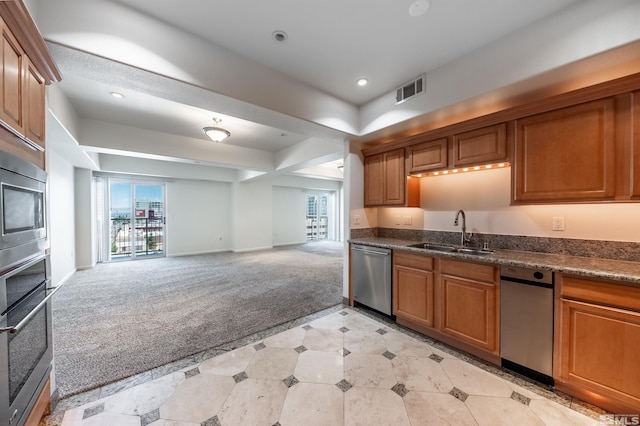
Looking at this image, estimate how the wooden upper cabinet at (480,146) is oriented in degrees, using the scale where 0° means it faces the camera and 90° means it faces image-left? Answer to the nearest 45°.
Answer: approximately 45°

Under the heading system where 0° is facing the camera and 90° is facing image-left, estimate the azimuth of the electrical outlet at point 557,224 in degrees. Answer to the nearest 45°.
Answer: approximately 0°

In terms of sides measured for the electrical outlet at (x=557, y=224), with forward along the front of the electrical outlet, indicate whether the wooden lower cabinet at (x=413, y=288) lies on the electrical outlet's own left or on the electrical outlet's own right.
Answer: on the electrical outlet's own right

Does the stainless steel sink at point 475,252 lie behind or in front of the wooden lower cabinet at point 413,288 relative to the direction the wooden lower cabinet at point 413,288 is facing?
behind

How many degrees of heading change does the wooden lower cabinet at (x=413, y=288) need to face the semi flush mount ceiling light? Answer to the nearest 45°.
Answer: approximately 45° to its right

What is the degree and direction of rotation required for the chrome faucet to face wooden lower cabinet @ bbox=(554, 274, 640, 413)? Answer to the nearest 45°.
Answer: approximately 90° to its left

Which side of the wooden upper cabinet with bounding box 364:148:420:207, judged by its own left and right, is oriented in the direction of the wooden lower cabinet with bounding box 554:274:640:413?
left

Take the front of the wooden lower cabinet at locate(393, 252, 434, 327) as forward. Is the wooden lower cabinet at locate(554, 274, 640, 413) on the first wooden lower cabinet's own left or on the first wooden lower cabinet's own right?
on the first wooden lower cabinet's own left

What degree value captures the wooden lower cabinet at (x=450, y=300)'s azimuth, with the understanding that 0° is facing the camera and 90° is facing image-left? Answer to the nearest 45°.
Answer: approximately 45°
